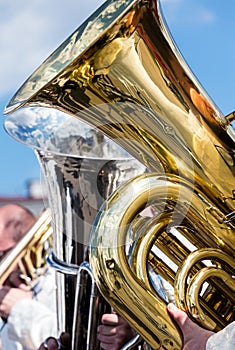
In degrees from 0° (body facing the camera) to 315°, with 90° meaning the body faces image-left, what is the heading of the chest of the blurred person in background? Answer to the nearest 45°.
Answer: approximately 45°

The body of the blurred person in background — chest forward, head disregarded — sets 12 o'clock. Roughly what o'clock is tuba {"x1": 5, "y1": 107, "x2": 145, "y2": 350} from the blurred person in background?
The tuba is roughly at 10 o'clock from the blurred person in background.
